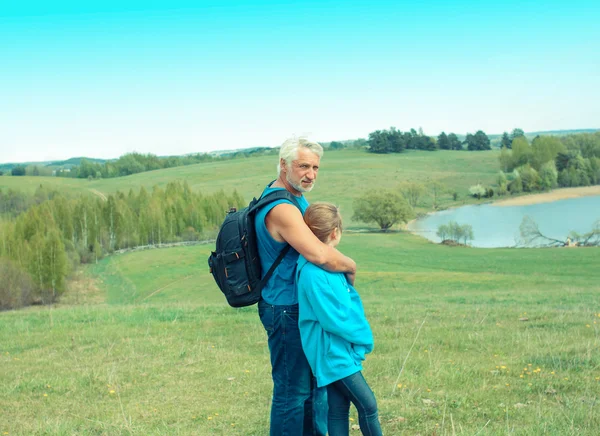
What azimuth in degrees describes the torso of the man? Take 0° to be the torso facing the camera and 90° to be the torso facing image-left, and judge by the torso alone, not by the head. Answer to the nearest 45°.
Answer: approximately 270°

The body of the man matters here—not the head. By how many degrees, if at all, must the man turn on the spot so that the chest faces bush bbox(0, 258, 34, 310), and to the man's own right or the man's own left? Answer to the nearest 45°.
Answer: approximately 135° to the man's own left

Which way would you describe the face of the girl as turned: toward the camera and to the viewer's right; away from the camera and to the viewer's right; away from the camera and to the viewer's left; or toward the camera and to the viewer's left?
away from the camera and to the viewer's right
